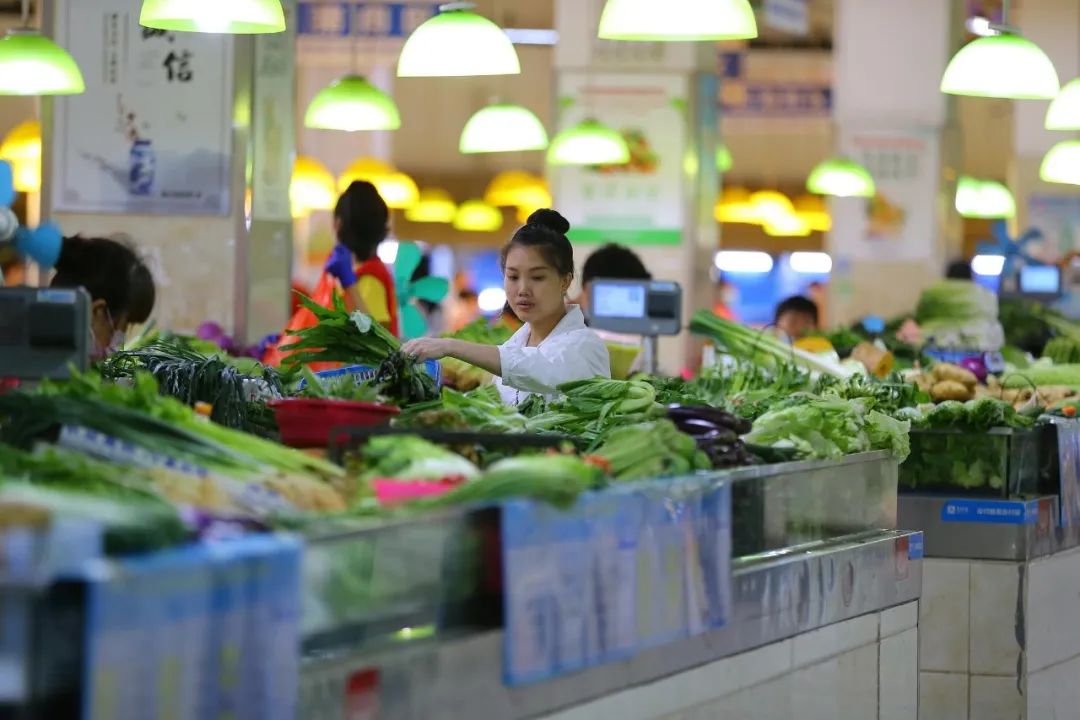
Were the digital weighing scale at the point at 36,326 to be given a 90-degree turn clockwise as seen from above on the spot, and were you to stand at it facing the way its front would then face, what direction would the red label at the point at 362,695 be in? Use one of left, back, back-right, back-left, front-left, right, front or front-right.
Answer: back-left

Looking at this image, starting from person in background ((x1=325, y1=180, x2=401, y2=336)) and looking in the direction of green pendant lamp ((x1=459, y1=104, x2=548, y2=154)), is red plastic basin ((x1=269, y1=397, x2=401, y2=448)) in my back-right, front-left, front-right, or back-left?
back-right

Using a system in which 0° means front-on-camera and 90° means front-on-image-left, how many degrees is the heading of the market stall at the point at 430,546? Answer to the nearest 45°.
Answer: approximately 315°

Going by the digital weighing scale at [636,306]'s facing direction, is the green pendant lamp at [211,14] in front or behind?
in front

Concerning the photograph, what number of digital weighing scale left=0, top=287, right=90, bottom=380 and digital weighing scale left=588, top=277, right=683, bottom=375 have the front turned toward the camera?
2

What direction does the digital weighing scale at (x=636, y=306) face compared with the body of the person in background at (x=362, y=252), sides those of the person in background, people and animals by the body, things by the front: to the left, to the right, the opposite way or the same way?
the opposite way

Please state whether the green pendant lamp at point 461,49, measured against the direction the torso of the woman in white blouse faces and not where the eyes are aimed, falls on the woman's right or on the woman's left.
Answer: on the woman's right

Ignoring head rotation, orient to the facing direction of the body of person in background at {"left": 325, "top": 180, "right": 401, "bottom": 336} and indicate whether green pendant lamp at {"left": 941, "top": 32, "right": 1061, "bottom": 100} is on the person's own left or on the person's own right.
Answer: on the person's own right
